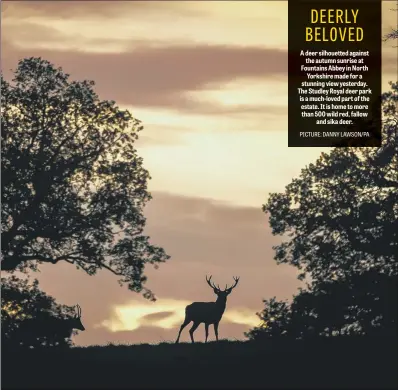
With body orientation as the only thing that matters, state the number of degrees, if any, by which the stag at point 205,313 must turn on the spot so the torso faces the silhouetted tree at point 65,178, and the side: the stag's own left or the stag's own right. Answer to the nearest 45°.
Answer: approximately 180°

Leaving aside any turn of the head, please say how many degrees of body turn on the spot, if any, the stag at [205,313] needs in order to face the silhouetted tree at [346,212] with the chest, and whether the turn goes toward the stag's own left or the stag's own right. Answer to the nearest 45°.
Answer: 0° — it already faces it

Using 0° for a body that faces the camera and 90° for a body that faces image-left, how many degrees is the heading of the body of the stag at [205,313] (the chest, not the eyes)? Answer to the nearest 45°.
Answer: approximately 270°
